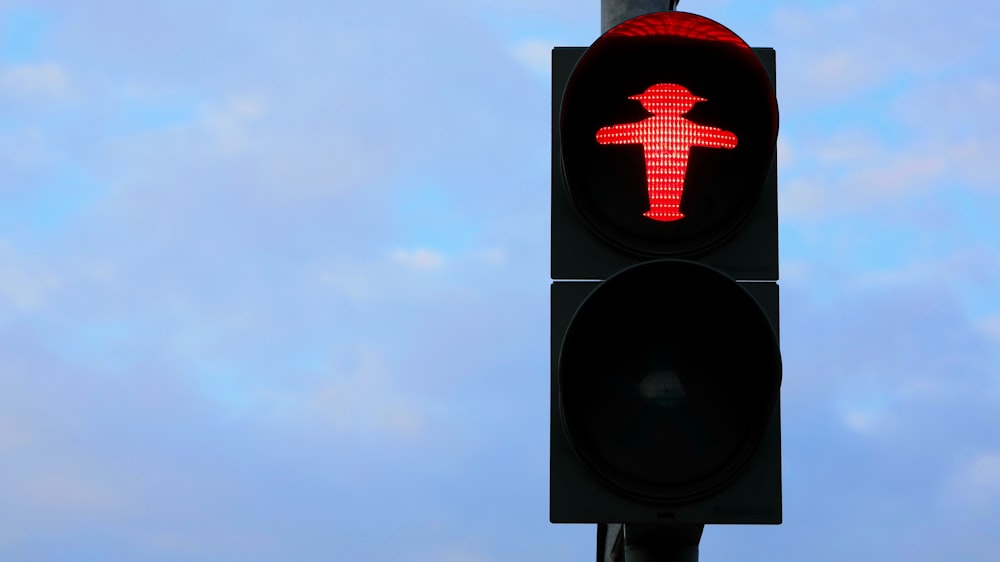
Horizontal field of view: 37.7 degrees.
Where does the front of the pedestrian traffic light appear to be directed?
toward the camera
